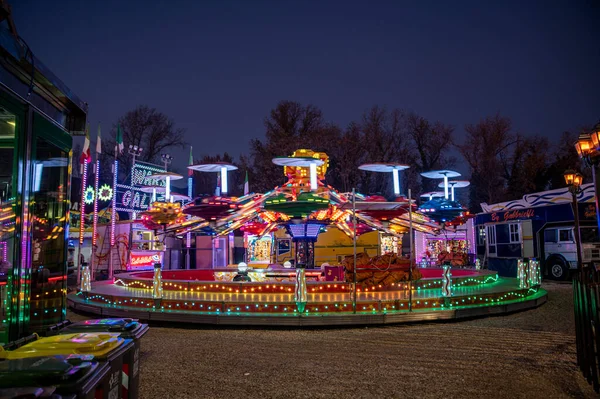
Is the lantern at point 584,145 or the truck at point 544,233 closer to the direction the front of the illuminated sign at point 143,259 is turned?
the lantern

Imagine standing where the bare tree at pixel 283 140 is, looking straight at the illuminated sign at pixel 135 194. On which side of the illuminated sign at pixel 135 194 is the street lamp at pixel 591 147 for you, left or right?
left

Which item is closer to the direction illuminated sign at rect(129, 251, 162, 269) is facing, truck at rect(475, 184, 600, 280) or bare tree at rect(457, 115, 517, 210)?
the truck

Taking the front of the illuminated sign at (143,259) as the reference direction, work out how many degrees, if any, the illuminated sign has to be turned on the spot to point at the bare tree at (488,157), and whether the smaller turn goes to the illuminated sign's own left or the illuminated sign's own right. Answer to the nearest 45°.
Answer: approximately 90° to the illuminated sign's own left

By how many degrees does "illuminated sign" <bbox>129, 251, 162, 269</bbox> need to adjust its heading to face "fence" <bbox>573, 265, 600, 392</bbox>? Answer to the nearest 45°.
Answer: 0° — it already faces it

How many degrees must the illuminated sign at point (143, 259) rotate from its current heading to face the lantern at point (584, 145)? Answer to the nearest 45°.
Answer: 0° — it already faces it

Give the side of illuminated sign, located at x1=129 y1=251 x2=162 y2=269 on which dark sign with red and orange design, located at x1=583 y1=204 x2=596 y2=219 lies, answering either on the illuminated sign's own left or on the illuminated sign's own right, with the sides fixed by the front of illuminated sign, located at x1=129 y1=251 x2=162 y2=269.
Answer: on the illuminated sign's own left

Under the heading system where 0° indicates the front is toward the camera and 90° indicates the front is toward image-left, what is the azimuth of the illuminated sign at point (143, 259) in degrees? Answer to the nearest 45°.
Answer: approximately 0°

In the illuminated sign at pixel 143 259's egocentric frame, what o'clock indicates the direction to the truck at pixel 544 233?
The truck is roughly at 10 o'clock from the illuminated sign.
